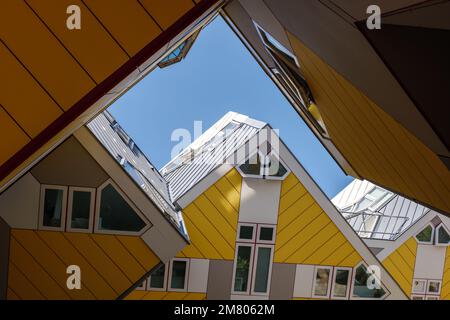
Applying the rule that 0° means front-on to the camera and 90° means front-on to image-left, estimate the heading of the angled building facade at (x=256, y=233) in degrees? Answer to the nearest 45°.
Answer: approximately 0°

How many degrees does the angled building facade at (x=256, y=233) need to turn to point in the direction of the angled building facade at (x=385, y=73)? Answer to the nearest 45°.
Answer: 0° — it already faces it

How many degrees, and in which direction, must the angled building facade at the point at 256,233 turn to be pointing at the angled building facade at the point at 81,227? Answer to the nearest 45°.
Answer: approximately 45° to its right

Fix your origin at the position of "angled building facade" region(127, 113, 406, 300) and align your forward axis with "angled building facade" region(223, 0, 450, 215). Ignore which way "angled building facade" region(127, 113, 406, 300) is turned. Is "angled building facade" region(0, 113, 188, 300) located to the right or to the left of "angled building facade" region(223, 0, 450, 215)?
right

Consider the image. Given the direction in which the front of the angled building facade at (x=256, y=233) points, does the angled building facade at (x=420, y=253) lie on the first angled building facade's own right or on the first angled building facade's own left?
on the first angled building facade's own left
